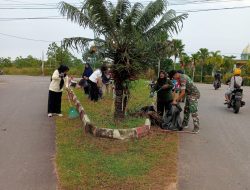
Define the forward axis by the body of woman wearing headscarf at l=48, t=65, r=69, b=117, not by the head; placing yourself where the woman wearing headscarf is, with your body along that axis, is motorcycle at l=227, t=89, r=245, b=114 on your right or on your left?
on your left

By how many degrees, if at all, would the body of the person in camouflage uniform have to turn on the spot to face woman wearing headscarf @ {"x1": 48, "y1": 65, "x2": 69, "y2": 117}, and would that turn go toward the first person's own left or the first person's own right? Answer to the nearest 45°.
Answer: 0° — they already face them

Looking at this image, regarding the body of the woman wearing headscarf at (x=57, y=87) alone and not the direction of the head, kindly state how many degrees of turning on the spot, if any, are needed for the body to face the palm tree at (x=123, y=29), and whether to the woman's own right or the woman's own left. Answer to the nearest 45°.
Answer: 0° — they already face it

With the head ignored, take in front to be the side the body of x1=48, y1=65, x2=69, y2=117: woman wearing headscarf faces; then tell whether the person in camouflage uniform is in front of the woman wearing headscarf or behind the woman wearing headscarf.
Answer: in front

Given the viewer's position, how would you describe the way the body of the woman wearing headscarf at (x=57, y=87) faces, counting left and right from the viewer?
facing the viewer and to the right of the viewer

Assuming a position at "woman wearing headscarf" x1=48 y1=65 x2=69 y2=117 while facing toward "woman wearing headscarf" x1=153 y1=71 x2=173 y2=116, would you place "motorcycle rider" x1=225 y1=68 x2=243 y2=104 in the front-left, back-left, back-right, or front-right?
front-left

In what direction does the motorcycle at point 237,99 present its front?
away from the camera

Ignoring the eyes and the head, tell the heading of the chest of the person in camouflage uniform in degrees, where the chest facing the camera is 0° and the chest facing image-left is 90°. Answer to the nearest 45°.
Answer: approximately 90°

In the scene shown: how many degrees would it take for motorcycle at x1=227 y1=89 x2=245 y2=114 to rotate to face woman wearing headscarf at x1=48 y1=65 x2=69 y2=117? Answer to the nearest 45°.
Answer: approximately 90° to its left
